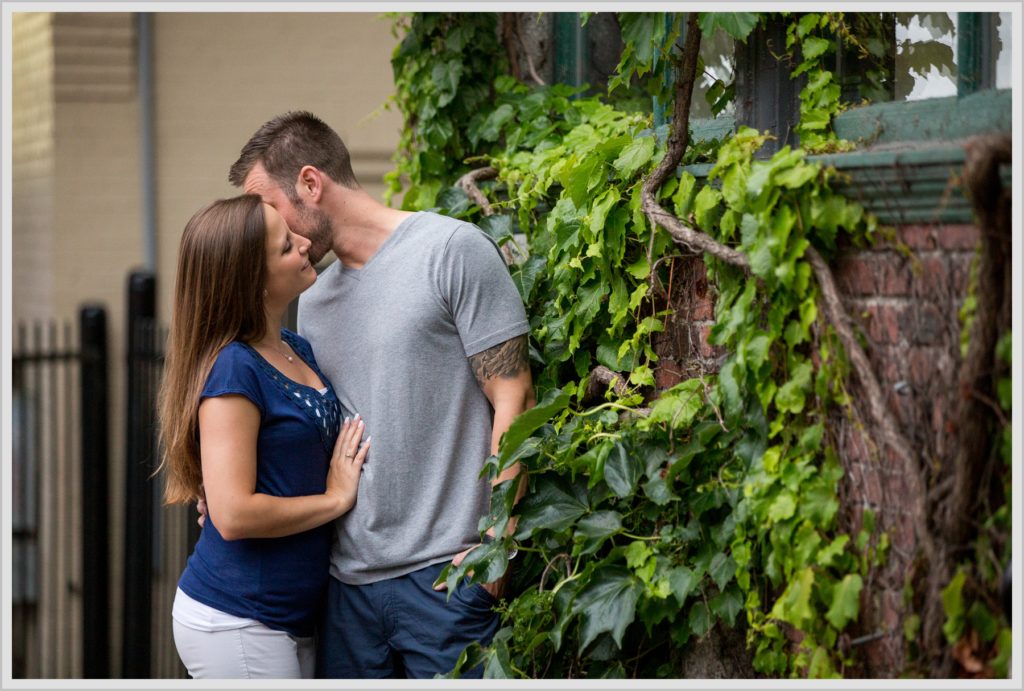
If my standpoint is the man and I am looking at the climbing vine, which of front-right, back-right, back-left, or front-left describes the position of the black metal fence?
back-left

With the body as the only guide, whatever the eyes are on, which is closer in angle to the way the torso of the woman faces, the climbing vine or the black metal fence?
the climbing vine

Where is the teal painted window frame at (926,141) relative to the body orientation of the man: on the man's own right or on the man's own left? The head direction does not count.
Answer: on the man's own left

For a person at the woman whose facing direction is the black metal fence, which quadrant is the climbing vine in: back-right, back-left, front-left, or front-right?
back-right

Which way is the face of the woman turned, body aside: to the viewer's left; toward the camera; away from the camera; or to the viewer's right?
to the viewer's right

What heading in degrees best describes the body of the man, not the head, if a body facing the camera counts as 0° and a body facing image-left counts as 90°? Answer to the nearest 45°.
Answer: approximately 45°

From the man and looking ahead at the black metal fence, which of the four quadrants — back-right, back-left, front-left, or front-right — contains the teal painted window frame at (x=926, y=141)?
back-right

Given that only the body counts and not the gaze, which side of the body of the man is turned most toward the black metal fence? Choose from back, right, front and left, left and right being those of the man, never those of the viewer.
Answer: right

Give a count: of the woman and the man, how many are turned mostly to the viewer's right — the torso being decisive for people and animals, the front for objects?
1

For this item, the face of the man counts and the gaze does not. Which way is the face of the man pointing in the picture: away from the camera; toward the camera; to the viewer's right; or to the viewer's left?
to the viewer's left

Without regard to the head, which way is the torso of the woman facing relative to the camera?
to the viewer's right
